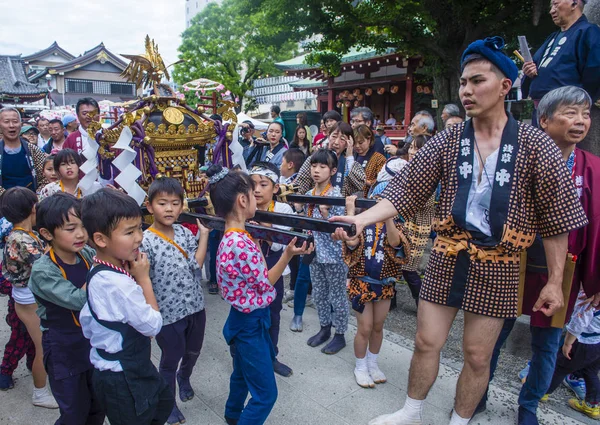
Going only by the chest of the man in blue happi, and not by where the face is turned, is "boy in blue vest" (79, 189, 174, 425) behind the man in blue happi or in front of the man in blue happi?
in front

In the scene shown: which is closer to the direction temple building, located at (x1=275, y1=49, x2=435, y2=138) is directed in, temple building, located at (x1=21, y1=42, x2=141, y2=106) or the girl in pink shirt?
the girl in pink shirt

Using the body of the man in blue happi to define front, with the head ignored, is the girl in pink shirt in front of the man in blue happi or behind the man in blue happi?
in front

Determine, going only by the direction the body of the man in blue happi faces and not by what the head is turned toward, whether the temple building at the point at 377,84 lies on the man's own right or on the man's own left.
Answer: on the man's own right

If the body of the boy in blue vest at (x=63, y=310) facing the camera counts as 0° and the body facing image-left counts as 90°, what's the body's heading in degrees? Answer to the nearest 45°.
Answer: approximately 315°

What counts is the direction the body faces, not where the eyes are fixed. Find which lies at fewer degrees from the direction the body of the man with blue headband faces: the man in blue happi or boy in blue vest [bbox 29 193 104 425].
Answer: the boy in blue vest

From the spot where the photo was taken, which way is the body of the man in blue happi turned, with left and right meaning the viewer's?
facing the viewer and to the left of the viewer

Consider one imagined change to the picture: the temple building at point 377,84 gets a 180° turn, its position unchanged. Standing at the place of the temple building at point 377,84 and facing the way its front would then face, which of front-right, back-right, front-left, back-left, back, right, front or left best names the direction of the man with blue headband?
back-right

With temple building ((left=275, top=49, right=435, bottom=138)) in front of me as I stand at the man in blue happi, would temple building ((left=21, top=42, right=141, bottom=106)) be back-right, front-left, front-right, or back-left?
front-left

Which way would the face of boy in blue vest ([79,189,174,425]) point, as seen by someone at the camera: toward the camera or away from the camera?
toward the camera

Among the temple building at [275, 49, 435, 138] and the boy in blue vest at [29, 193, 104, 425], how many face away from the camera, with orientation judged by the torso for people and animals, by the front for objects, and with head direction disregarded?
0
